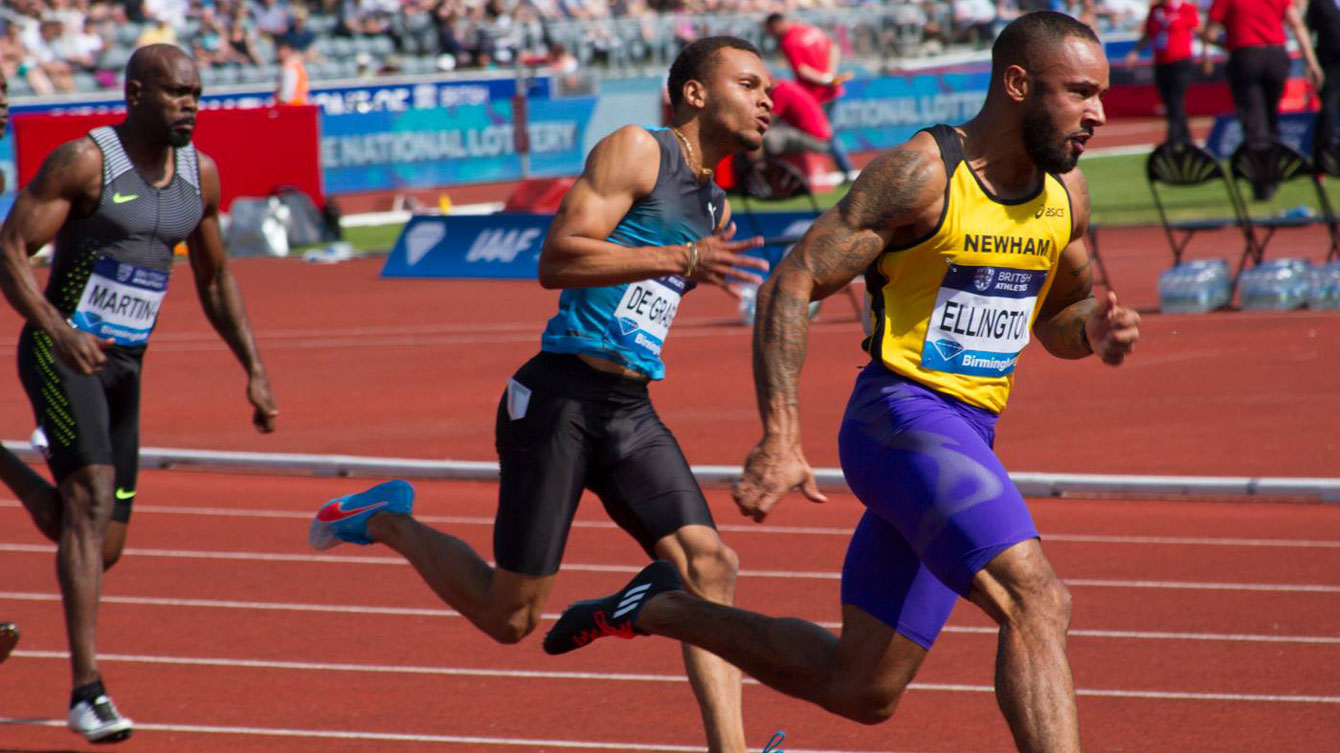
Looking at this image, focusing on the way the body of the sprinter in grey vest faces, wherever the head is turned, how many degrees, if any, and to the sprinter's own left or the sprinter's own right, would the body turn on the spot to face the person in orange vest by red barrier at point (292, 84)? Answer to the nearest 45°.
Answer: approximately 135° to the sprinter's own left

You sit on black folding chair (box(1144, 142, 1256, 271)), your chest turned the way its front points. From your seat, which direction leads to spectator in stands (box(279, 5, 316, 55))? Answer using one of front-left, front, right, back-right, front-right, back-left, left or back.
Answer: back

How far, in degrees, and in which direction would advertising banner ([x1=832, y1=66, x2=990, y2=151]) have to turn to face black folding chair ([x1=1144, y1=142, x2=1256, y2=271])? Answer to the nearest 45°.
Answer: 0° — it already faces it

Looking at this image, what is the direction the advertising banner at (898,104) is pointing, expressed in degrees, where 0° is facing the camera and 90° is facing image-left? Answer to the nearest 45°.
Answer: approximately 0°

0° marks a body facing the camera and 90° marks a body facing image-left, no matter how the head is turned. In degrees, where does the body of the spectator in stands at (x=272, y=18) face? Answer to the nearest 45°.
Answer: approximately 0°

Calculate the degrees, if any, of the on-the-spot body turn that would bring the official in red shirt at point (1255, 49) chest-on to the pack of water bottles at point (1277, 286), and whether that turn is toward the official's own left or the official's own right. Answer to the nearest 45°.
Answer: approximately 180°

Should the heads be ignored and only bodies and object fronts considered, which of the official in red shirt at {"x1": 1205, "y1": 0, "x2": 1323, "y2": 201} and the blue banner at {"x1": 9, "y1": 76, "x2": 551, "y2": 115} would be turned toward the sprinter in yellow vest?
the blue banner

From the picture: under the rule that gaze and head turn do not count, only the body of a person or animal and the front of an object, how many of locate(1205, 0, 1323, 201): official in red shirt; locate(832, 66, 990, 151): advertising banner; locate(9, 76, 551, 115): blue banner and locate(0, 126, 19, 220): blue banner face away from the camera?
1
